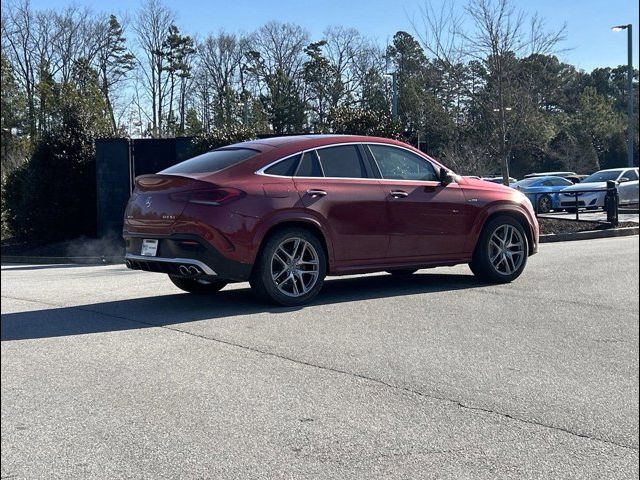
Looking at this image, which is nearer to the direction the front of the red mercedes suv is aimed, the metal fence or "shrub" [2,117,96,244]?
the metal fence

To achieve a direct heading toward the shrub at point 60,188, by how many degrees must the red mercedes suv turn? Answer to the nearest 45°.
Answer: approximately 90° to its left

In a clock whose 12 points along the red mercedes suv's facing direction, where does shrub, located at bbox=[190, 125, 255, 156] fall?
The shrub is roughly at 10 o'clock from the red mercedes suv.

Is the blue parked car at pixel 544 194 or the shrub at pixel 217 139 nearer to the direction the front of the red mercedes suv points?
the blue parked car

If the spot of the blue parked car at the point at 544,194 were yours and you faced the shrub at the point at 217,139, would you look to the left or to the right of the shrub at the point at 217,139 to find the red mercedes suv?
left

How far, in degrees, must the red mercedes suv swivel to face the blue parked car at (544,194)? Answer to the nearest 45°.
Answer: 0° — it already faces it

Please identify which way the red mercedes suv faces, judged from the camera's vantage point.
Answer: facing away from the viewer and to the right of the viewer

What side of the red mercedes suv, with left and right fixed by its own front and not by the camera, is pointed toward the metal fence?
front
